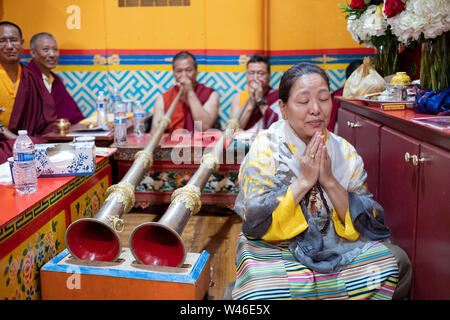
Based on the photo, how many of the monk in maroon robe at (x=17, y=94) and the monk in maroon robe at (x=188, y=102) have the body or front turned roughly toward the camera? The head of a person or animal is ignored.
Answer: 2

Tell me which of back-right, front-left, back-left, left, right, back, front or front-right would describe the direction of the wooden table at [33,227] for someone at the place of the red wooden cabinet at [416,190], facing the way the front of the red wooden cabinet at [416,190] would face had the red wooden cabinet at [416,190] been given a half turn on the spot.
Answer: back-left

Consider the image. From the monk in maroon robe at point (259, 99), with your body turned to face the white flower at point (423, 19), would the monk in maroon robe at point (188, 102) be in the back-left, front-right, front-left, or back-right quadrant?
back-right

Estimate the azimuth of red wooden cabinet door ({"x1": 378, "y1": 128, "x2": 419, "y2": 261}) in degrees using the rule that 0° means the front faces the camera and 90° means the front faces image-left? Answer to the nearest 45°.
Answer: approximately 45°

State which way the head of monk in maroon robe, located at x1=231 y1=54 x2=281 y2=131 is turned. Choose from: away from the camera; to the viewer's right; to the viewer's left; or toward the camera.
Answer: toward the camera

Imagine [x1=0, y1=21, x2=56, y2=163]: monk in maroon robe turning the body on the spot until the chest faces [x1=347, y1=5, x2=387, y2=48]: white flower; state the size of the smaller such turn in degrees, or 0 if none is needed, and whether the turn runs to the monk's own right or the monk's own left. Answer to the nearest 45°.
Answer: approximately 45° to the monk's own left

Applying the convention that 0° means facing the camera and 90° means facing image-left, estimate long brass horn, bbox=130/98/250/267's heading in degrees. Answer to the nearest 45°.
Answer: approximately 45°

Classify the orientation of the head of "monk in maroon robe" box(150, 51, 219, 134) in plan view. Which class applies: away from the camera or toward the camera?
toward the camera

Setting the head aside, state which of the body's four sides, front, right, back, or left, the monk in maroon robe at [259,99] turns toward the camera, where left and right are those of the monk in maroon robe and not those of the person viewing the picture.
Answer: front

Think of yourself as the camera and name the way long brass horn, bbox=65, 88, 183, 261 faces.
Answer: facing the viewer and to the left of the viewer

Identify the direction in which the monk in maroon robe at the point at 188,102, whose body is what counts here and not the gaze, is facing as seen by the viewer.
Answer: toward the camera

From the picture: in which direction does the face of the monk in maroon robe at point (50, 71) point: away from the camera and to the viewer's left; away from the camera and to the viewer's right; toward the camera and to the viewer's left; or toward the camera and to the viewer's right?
toward the camera and to the viewer's right

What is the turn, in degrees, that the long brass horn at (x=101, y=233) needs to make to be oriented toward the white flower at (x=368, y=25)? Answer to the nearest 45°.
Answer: approximately 135° to its left
